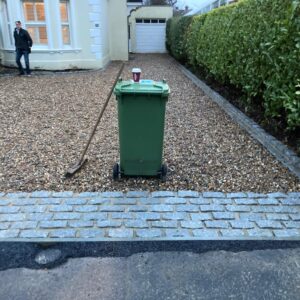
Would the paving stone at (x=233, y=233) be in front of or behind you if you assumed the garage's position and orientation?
in front

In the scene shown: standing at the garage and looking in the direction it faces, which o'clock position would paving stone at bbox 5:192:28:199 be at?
The paving stone is roughly at 12 o'clock from the garage.

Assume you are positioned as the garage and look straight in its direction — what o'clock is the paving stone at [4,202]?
The paving stone is roughly at 12 o'clock from the garage.

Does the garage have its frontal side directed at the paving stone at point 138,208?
yes

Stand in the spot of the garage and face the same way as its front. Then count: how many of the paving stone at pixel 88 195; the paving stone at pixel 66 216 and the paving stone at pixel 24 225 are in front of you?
3

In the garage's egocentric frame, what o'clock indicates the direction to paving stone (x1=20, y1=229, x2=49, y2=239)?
The paving stone is roughly at 12 o'clock from the garage.

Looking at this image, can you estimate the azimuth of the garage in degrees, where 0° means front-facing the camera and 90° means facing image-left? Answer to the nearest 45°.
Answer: approximately 0°

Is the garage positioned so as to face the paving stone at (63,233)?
yes

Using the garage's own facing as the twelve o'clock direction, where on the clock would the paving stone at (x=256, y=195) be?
The paving stone is roughly at 12 o'clock from the garage.

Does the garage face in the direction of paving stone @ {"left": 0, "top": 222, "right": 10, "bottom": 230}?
yes

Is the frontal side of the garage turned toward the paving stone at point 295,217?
yes

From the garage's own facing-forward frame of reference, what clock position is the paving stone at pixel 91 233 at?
The paving stone is roughly at 12 o'clock from the garage.

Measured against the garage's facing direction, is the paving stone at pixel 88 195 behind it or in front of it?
in front
